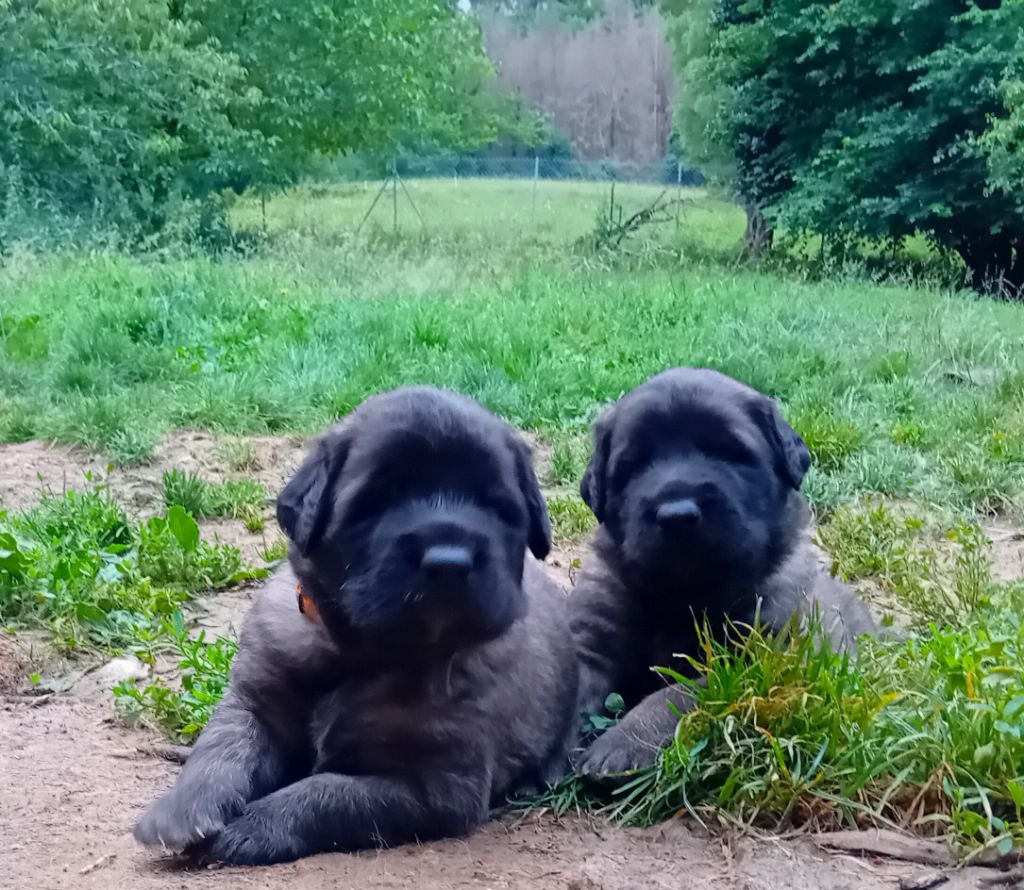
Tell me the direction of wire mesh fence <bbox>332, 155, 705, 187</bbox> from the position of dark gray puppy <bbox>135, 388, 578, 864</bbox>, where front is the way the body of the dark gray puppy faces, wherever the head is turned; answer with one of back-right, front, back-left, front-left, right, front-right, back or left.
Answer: back-right

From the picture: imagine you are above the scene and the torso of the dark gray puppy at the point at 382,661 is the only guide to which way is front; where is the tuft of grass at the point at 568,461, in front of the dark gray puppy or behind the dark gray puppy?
behind

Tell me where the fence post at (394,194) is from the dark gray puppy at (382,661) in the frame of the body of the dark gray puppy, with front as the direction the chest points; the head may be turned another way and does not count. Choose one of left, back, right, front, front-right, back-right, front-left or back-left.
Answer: back-right

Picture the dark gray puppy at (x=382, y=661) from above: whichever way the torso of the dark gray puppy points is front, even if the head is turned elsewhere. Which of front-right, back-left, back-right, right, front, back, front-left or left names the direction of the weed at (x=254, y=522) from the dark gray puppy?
back-right

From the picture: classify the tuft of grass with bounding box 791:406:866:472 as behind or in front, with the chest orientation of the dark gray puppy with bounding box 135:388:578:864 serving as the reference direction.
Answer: behind

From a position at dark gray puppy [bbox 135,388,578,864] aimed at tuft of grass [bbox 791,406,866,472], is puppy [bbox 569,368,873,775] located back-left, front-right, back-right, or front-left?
front-right

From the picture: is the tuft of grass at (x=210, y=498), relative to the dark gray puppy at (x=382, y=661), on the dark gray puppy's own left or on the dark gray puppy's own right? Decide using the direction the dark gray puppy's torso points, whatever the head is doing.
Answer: on the dark gray puppy's own right

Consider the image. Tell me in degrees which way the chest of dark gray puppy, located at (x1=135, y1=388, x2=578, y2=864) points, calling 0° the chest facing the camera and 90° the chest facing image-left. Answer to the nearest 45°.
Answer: approximately 45°

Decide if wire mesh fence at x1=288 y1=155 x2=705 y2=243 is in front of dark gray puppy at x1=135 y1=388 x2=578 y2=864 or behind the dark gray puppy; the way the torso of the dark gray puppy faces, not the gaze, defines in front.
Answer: behind

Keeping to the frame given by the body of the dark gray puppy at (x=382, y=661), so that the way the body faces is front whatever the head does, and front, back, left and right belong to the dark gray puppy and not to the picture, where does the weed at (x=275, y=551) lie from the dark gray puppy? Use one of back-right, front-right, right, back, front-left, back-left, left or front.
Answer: back-right

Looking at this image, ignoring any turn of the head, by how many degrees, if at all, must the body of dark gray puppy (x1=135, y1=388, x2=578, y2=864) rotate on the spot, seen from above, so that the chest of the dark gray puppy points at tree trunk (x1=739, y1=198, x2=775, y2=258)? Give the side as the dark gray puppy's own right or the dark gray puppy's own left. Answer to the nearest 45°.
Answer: approximately 135° to the dark gray puppy's own right
